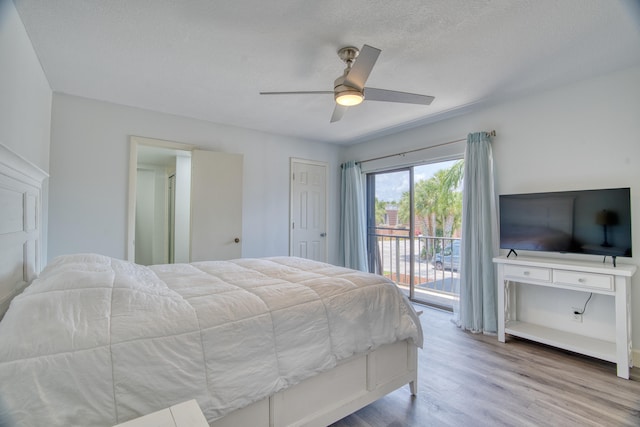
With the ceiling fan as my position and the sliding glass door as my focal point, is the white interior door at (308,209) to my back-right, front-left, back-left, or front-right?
front-left

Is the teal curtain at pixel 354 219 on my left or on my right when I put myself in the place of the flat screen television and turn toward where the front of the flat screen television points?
on my right

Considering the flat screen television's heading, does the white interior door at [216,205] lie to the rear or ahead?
ahead

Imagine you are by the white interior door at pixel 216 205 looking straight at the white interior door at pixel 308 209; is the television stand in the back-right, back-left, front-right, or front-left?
front-right

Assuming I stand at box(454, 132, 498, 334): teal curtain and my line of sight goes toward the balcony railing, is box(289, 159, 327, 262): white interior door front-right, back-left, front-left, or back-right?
front-left

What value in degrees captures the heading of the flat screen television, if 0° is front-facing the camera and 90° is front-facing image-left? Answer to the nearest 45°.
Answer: approximately 45°

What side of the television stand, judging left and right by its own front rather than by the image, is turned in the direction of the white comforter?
front

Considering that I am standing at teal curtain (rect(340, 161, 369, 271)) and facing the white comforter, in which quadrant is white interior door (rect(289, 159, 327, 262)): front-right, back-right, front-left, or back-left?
front-right

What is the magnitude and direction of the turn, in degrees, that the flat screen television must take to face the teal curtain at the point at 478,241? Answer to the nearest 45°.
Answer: approximately 45° to its right

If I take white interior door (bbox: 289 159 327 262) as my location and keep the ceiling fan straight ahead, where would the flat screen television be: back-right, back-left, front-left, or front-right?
front-left

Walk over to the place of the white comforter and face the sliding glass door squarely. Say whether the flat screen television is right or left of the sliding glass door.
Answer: right

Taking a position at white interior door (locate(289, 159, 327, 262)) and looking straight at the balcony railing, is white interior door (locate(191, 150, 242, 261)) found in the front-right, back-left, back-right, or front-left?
back-right

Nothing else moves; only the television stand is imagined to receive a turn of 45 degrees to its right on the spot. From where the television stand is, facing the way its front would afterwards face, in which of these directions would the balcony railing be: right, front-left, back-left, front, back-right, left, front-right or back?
front-right

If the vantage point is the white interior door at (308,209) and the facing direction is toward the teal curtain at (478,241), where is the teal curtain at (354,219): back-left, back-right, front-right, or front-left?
front-left

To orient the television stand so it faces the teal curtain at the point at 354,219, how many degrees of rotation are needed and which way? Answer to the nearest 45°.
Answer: approximately 45° to its right

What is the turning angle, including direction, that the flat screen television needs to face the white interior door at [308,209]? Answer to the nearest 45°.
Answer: approximately 45° to its right

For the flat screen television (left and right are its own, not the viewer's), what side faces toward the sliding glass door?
right
